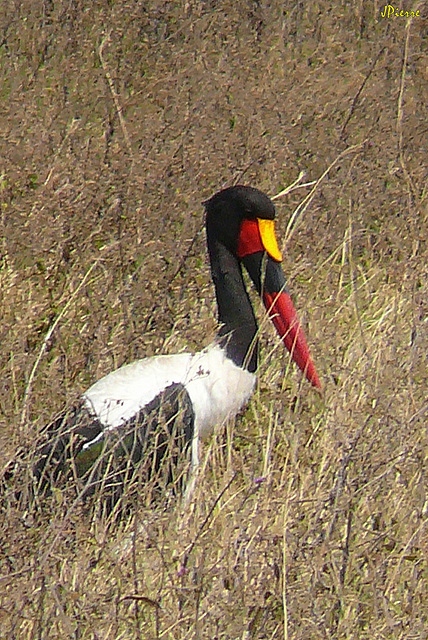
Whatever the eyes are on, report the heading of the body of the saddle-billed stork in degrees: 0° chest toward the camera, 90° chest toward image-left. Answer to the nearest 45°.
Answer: approximately 270°
